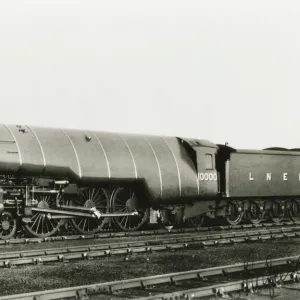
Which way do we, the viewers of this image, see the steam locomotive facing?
facing the viewer and to the left of the viewer
